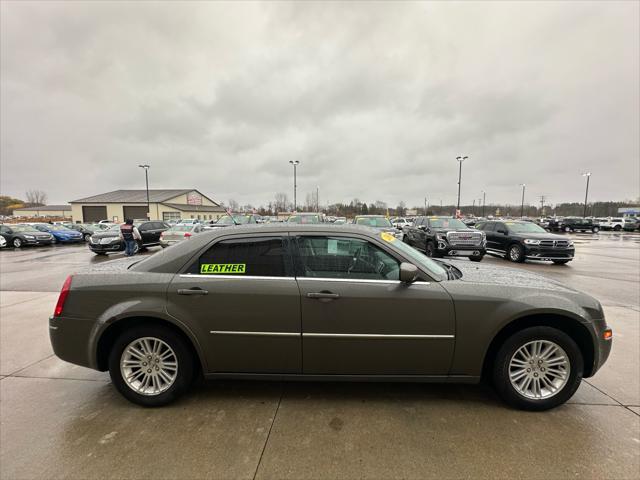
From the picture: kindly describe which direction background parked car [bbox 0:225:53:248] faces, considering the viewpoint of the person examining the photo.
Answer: facing the viewer and to the right of the viewer

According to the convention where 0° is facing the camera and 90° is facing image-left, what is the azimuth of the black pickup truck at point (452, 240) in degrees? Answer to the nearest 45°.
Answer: approximately 315°

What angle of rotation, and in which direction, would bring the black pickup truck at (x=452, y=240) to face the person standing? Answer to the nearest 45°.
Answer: approximately 135° to its right

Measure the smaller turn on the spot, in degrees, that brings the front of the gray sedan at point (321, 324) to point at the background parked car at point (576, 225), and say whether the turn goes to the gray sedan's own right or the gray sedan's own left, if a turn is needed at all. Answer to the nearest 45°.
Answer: approximately 45° to the gray sedan's own left

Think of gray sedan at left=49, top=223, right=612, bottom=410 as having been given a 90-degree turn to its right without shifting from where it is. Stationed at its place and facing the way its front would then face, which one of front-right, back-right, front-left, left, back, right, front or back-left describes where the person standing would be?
back-right

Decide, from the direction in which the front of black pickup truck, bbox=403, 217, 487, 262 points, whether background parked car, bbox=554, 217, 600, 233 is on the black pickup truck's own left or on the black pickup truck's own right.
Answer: on the black pickup truck's own left

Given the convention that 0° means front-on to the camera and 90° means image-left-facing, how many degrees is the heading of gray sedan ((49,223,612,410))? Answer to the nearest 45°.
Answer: approximately 270°

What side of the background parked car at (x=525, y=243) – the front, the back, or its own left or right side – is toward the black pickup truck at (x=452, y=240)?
right

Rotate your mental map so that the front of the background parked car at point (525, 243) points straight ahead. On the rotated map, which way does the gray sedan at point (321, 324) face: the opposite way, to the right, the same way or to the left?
to the left

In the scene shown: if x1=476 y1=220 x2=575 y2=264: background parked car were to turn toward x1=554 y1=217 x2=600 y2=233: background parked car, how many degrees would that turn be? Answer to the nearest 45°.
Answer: approximately 135° to its left

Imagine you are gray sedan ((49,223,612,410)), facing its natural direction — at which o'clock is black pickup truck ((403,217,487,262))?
The black pickup truck is roughly at 10 o'clock from the gray sedan.

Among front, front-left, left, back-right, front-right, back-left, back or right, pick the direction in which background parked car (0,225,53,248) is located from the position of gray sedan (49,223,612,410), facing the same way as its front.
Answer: back-left
